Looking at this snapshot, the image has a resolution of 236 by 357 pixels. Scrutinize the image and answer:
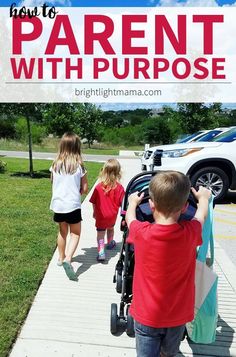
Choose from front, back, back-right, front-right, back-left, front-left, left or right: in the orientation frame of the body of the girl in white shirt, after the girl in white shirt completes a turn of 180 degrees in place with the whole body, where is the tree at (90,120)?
back

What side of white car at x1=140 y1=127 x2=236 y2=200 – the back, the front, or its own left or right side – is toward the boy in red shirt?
left

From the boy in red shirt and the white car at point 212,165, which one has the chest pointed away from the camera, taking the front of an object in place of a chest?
the boy in red shirt

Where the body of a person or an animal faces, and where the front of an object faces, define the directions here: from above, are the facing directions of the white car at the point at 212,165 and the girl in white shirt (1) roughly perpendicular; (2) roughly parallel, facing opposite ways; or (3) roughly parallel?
roughly perpendicular

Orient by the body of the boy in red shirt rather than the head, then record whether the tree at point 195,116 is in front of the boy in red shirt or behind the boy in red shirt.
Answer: in front

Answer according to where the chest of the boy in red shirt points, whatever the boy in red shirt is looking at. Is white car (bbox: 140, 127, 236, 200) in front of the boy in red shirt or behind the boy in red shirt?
in front

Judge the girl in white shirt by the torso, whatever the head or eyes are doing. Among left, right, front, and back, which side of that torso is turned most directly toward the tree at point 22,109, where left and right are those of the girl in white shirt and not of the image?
front

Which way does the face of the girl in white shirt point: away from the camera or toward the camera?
away from the camera

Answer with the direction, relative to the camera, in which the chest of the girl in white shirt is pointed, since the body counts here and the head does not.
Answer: away from the camera

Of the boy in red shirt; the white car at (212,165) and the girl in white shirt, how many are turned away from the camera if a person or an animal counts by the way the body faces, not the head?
2

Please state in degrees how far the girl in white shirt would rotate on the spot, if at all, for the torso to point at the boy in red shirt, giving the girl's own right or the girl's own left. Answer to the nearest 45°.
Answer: approximately 180°

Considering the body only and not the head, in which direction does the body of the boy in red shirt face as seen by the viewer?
away from the camera

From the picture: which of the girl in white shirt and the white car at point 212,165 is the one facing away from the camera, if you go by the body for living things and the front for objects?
the girl in white shirt

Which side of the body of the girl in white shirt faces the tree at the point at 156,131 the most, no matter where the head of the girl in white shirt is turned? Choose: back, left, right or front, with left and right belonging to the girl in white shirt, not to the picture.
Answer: front

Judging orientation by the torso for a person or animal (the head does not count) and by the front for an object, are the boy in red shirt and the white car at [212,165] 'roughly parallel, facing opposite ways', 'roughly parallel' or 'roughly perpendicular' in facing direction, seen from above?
roughly perpendicular

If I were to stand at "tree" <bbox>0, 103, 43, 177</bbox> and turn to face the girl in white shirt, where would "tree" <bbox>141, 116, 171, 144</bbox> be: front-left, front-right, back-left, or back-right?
back-left

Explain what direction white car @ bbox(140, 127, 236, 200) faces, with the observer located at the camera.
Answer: facing to the left of the viewer
